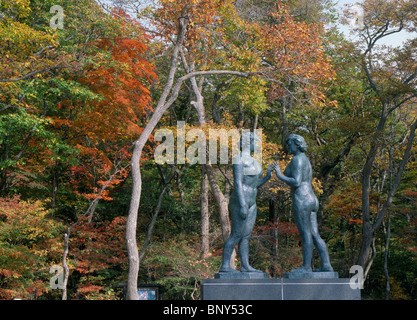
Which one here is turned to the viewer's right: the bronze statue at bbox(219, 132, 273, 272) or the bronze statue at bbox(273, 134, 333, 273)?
the bronze statue at bbox(219, 132, 273, 272)

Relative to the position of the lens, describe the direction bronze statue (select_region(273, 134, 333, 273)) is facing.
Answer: facing to the left of the viewer

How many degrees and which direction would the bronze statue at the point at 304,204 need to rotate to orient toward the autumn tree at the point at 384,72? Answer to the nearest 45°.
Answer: approximately 90° to its right

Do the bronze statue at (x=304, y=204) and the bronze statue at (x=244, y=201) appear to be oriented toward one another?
yes

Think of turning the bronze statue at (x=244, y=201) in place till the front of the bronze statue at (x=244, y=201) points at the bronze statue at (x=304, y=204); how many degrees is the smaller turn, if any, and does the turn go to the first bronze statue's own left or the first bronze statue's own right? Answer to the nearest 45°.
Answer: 0° — it already faces it

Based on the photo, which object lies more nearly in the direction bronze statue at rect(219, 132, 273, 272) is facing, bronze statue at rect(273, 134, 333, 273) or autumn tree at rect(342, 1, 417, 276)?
the bronze statue

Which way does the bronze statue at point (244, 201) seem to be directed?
to the viewer's right

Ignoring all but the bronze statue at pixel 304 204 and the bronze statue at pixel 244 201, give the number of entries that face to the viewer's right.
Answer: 1

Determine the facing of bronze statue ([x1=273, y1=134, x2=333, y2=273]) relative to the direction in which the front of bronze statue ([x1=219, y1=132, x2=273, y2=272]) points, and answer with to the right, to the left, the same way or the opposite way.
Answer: the opposite way

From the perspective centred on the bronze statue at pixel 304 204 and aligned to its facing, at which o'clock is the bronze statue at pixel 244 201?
the bronze statue at pixel 244 201 is roughly at 12 o'clock from the bronze statue at pixel 304 204.

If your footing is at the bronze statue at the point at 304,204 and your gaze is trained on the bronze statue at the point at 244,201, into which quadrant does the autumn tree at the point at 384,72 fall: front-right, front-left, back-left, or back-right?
back-right
